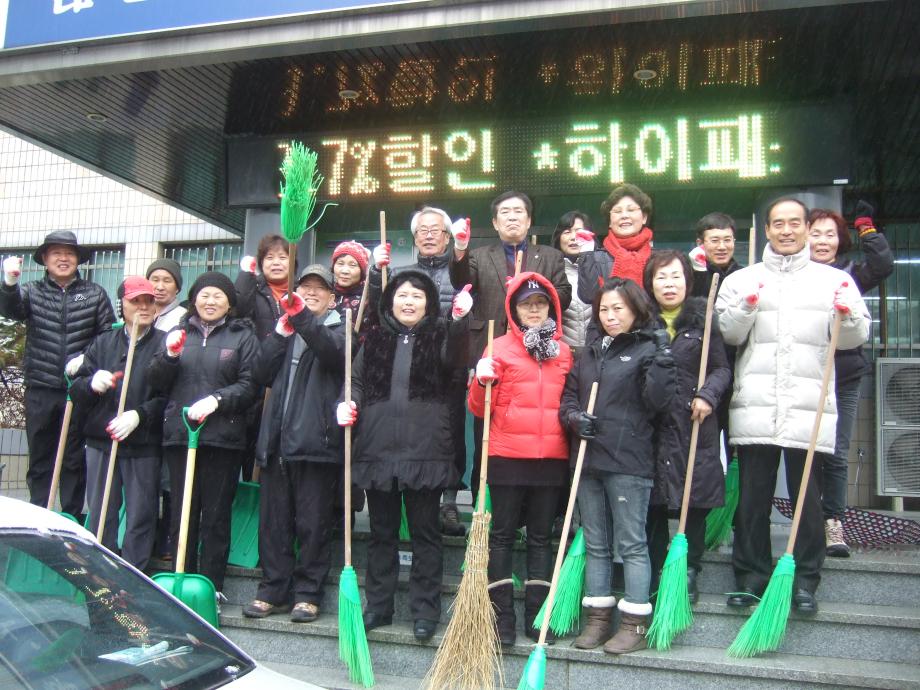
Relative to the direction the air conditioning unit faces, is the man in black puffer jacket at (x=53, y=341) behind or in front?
in front

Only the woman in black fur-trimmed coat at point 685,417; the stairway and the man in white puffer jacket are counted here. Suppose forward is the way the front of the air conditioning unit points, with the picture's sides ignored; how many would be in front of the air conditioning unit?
3

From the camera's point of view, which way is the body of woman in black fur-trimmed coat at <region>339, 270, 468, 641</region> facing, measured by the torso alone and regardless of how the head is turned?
toward the camera

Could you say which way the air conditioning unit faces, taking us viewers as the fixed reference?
facing the viewer

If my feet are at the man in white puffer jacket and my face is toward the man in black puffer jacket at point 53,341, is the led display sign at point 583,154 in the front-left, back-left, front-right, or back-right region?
front-right

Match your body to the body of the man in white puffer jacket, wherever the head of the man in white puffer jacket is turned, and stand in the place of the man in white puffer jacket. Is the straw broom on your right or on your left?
on your right

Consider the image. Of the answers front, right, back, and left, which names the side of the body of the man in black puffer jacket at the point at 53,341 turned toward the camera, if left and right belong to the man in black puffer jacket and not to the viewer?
front

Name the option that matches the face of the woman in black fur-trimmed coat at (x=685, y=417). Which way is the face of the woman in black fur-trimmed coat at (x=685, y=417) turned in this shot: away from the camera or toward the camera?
toward the camera

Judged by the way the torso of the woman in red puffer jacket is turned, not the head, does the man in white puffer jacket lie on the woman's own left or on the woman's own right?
on the woman's own left

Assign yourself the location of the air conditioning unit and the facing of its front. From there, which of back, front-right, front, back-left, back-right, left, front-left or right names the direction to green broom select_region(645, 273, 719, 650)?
front

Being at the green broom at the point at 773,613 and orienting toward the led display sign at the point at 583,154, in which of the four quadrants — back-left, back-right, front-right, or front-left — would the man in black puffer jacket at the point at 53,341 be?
front-left

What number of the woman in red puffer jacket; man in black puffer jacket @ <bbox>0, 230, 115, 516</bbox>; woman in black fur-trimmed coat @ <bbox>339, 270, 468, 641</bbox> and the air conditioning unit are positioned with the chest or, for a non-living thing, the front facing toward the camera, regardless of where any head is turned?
4

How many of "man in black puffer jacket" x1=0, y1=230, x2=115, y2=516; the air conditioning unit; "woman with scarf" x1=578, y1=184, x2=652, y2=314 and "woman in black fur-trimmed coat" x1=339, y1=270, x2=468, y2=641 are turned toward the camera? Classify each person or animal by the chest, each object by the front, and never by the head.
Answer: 4

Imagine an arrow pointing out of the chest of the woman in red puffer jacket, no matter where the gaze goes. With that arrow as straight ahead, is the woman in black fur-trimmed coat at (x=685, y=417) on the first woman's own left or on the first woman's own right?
on the first woman's own left
